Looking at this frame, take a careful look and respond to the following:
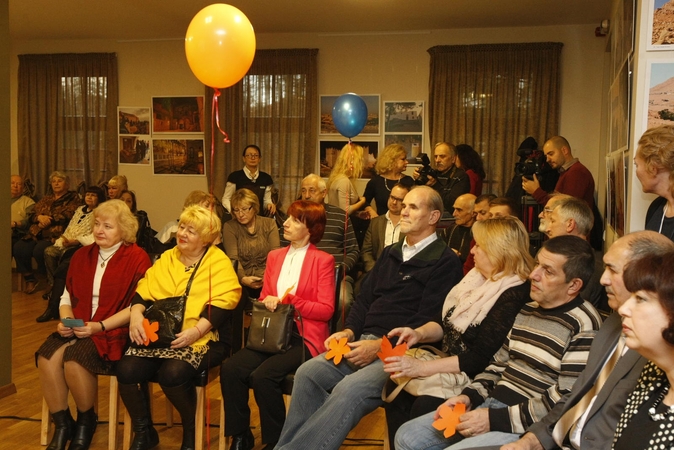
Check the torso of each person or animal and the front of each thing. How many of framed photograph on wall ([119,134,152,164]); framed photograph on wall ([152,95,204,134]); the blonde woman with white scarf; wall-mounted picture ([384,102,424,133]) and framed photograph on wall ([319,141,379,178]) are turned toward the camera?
4

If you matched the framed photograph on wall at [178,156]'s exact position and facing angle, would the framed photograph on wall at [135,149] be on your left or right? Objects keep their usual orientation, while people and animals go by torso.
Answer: on your right

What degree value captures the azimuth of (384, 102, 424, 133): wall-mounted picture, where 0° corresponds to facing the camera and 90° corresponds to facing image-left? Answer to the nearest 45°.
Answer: approximately 0°

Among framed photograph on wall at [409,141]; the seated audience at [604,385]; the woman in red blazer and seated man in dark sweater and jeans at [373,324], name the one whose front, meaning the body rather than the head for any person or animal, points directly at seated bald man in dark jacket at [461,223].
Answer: the framed photograph on wall

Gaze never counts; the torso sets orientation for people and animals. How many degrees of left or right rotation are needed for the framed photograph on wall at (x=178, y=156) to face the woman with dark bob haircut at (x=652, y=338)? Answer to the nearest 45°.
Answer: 0° — it already faces them

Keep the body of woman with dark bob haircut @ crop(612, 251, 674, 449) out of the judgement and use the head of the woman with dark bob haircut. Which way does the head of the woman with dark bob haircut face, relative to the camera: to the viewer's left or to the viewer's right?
to the viewer's left

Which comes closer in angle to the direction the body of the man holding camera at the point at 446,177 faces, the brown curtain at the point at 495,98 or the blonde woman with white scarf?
the blonde woman with white scarf

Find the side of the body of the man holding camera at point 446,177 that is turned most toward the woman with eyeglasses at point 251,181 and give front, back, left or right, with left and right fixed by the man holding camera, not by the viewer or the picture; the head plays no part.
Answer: right

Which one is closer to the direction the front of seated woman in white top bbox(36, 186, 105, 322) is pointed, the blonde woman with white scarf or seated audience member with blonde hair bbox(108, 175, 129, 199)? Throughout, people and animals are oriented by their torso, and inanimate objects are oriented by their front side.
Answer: the blonde woman with white scarf
